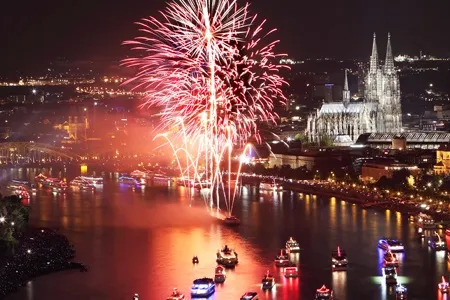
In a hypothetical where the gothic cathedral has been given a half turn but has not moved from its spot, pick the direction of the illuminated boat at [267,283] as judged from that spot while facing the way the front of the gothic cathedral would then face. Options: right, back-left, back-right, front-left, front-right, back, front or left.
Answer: front-left

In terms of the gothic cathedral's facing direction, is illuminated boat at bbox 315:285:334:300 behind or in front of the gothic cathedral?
behind

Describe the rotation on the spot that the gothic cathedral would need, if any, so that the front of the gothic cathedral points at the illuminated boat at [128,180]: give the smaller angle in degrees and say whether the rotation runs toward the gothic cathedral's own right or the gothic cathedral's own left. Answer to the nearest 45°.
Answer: approximately 180°

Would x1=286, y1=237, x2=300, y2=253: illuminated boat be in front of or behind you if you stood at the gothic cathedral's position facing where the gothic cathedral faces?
behind

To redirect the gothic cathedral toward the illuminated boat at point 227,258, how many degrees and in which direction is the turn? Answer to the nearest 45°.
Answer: approximately 135° to its right

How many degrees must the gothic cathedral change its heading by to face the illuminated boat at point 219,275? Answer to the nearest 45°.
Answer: approximately 135° to its right

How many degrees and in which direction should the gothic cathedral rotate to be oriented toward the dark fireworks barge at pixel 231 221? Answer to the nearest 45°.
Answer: approximately 135° to its right

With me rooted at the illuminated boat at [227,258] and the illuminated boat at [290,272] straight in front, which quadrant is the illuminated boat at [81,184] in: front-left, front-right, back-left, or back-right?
back-left

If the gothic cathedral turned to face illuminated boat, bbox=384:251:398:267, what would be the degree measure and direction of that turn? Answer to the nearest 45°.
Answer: approximately 135° to its right

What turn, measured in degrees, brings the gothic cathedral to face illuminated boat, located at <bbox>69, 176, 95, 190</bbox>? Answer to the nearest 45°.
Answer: approximately 180°

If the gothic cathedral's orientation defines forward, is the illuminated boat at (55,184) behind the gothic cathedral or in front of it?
behind

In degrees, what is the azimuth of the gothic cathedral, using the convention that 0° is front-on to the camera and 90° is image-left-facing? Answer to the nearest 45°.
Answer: approximately 225°
